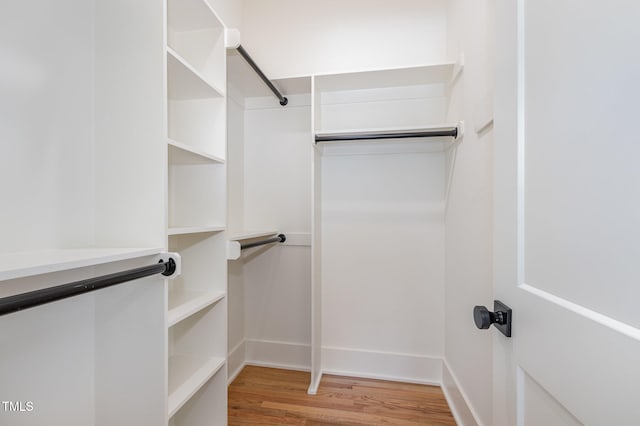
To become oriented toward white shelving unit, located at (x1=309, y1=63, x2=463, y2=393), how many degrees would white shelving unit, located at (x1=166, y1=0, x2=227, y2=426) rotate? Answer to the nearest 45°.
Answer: approximately 45° to its left

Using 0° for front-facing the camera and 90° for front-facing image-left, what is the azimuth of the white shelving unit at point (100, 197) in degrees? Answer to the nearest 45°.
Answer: approximately 315°

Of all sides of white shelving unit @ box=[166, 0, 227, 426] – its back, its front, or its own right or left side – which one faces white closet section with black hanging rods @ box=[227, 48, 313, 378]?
left

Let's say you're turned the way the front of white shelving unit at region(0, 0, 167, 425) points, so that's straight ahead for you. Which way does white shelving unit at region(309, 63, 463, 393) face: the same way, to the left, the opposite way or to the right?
to the right

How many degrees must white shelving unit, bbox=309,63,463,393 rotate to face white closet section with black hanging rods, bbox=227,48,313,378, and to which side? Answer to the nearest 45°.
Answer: approximately 90° to its right

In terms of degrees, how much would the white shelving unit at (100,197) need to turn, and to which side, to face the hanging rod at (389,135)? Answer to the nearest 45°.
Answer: approximately 45° to its left

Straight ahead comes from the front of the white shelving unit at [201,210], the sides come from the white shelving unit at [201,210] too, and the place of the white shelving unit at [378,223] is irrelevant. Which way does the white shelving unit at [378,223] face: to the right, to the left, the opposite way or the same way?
to the right
